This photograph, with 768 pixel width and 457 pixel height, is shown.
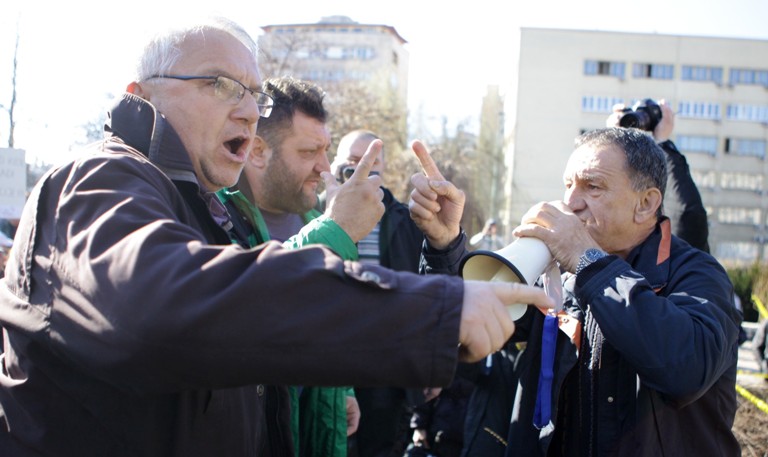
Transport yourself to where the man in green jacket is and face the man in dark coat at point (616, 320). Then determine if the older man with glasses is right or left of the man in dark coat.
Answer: right

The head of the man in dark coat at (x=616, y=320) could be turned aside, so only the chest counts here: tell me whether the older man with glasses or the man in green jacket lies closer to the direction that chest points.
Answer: the older man with glasses

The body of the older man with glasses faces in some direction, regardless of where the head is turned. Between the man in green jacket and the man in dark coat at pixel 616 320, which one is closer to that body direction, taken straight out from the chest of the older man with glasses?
the man in dark coat

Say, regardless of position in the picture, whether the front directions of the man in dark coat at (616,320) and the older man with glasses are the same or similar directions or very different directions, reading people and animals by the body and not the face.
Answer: very different directions

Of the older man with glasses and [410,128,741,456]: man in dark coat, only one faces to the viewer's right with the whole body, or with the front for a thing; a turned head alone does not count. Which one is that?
the older man with glasses

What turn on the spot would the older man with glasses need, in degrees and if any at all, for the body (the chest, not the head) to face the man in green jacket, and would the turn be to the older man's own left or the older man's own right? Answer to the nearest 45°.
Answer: approximately 90° to the older man's own left

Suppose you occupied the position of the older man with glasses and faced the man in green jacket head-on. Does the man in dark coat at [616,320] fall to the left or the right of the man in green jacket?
right

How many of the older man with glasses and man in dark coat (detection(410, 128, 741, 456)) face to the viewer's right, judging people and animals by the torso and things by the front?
1

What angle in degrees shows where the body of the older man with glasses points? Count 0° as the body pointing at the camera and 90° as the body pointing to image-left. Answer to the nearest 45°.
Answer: approximately 270°
